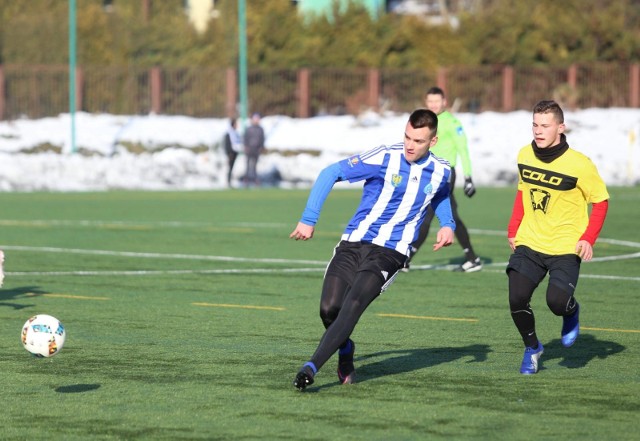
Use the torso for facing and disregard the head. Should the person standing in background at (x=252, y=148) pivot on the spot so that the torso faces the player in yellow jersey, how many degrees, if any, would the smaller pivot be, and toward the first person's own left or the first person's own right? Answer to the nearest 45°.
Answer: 0° — they already face them

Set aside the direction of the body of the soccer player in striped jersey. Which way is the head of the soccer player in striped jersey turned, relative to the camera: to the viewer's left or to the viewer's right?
to the viewer's left

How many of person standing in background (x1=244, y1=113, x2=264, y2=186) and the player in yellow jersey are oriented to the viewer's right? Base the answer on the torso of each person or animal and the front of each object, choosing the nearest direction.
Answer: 0

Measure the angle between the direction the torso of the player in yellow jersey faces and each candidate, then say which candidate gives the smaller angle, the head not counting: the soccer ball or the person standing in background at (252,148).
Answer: the soccer ball

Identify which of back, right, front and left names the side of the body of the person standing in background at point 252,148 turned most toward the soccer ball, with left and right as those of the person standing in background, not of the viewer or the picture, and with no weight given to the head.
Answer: front

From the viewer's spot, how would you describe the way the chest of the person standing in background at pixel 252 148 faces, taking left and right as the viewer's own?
facing the viewer

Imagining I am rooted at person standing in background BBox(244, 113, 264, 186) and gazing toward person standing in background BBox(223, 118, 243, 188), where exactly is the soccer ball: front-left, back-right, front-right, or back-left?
front-left

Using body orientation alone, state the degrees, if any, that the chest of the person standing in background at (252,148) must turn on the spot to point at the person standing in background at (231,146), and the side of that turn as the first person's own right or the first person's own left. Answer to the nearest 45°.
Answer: approximately 45° to the first person's own right

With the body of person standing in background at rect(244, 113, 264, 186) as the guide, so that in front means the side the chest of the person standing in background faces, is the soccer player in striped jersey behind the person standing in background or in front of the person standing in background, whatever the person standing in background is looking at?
in front

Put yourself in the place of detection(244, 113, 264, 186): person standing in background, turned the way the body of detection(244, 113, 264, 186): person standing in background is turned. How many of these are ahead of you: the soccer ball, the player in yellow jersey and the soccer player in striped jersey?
3

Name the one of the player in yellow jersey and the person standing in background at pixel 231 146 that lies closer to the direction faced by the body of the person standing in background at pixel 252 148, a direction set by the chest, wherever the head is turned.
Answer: the player in yellow jersey

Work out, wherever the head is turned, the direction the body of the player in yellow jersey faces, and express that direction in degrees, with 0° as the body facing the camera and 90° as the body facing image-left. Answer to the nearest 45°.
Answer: approximately 45°

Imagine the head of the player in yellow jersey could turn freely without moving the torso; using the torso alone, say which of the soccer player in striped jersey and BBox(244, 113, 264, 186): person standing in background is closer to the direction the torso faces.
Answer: the soccer player in striped jersey

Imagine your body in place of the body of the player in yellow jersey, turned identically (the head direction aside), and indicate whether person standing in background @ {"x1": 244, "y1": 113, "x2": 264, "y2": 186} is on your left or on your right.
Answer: on your right
